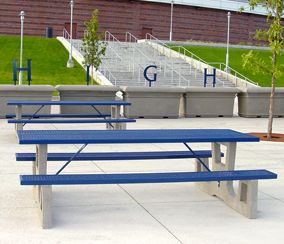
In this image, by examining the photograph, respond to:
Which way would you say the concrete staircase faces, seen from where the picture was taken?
facing the viewer and to the right of the viewer

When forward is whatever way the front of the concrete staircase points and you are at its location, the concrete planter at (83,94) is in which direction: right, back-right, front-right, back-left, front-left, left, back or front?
front-right

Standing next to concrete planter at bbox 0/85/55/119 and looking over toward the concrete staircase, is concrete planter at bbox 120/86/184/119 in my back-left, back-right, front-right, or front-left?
front-right

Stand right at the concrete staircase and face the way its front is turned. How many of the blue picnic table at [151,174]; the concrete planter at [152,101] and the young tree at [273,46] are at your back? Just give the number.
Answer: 0

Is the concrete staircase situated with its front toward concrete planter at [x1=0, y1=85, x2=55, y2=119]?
no

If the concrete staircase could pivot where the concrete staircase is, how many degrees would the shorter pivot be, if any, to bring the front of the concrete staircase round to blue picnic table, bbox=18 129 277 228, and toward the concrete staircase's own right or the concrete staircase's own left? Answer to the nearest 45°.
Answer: approximately 45° to the concrete staircase's own right

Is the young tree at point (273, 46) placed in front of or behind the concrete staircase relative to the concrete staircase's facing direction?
in front

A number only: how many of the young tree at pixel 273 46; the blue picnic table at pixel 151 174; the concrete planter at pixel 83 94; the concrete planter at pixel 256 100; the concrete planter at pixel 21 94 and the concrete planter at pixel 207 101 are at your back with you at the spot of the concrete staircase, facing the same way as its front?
0
